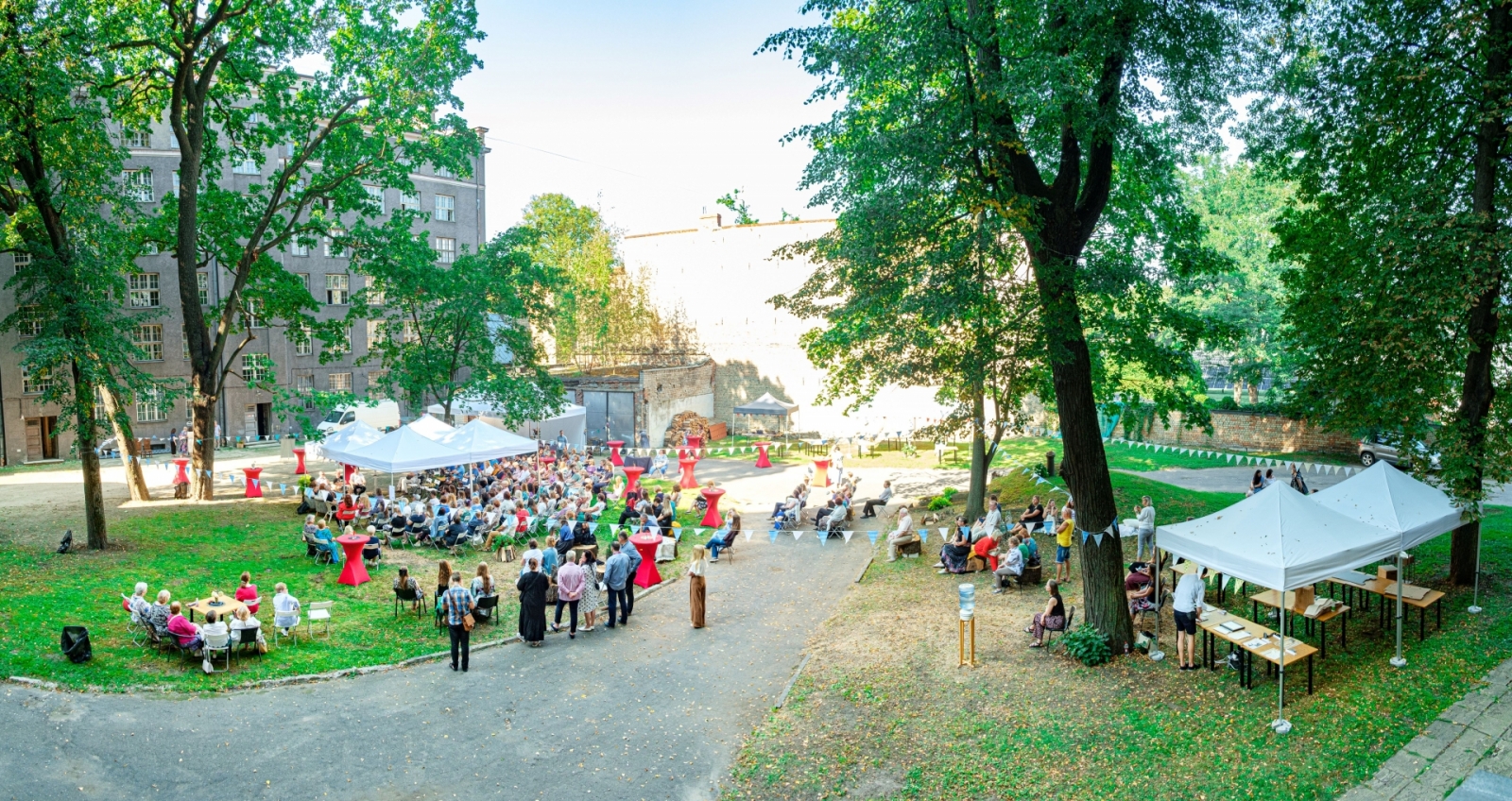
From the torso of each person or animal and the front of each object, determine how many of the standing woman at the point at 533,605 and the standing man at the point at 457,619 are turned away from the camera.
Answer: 2

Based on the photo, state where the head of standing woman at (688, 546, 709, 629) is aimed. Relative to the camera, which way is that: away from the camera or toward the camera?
away from the camera

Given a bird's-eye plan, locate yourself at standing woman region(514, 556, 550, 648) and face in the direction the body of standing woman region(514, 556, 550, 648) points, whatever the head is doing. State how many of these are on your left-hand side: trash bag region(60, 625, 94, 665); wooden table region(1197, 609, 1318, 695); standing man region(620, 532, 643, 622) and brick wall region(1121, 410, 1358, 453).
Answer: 1

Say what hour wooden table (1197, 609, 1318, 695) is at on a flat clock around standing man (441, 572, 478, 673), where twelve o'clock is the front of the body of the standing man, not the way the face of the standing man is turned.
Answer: The wooden table is roughly at 4 o'clock from the standing man.

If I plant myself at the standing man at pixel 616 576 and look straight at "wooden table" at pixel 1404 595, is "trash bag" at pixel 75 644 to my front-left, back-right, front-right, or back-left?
back-right

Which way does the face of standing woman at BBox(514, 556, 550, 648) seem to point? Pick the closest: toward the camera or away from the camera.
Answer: away from the camera

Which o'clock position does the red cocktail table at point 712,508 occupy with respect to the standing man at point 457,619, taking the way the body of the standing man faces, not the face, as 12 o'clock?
The red cocktail table is roughly at 1 o'clock from the standing man.

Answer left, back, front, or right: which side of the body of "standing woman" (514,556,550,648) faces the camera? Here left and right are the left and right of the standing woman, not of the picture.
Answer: back

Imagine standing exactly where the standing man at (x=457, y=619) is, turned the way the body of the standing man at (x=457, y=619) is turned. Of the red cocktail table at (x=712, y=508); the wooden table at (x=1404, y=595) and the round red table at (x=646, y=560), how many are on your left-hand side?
0

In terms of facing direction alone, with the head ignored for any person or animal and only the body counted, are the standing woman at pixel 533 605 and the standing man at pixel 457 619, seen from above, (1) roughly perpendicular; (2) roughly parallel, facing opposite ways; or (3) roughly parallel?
roughly parallel

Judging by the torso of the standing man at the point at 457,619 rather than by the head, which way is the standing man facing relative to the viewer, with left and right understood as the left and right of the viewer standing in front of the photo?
facing away from the viewer
